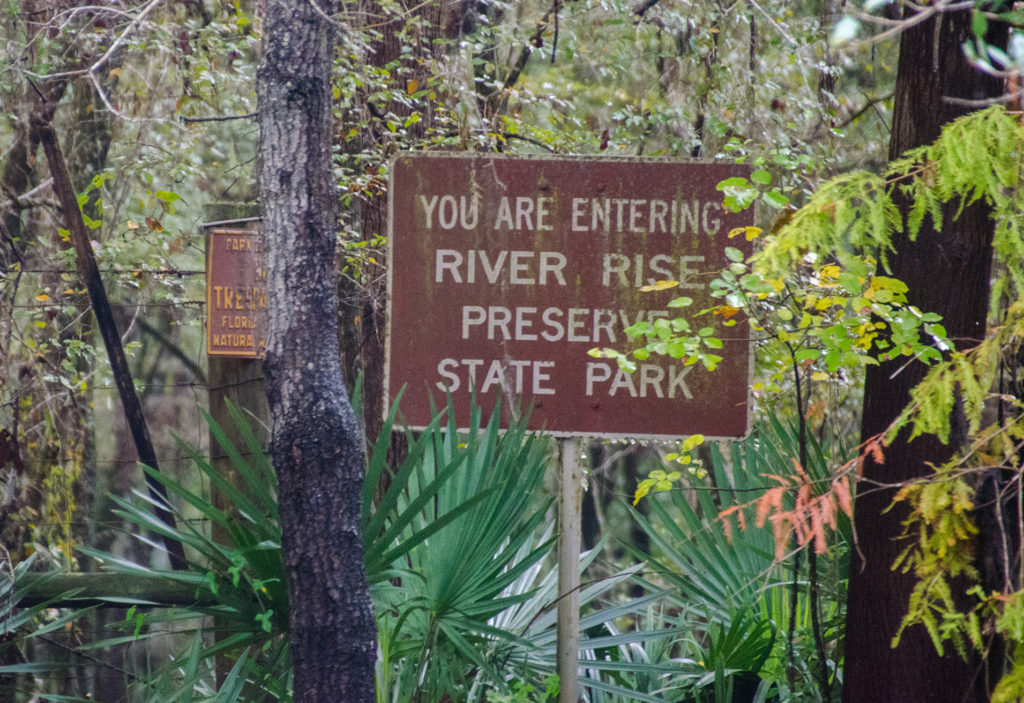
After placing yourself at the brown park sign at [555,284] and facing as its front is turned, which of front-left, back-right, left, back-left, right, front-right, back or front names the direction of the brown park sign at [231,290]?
back-right

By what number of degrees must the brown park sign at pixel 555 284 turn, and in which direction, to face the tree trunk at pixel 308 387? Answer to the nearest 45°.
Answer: approximately 45° to its right

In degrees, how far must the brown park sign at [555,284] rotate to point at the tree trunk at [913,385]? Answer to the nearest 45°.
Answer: approximately 90° to its left

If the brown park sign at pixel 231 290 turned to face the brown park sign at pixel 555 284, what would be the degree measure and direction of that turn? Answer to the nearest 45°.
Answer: approximately 45° to its left

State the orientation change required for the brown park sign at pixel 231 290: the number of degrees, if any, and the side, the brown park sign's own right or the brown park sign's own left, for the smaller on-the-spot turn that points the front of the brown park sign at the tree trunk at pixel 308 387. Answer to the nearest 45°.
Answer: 0° — it already faces it

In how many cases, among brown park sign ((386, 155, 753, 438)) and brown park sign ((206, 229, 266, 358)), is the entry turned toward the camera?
2

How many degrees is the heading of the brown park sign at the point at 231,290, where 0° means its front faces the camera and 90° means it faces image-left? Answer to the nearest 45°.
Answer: approximately 0°
